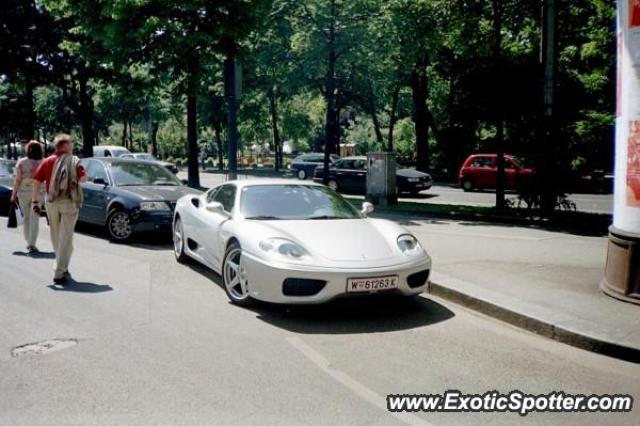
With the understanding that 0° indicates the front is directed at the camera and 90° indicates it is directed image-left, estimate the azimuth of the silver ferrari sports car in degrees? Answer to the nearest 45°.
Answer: approximately 315°

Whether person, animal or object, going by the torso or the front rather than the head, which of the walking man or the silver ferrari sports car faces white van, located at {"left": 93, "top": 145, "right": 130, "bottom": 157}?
the walking man

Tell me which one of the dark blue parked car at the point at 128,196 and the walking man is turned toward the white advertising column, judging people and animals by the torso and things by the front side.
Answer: the dark blue parked car

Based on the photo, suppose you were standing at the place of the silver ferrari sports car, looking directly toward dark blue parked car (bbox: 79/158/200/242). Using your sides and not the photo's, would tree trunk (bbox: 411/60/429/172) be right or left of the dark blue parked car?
right

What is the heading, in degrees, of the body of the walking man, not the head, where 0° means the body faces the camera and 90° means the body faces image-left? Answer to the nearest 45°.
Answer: approximately 180°

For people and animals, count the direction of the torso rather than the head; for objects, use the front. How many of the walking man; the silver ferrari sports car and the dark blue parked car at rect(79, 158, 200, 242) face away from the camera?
1

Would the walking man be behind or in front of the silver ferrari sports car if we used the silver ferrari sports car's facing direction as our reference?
behind

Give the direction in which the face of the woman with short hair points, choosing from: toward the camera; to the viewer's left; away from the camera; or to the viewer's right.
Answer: away from the camera

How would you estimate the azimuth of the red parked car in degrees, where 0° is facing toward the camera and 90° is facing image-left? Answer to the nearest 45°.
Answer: approximately 270°

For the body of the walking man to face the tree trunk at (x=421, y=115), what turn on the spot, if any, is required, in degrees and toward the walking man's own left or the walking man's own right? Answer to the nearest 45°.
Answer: approximately 45° to the walking man's own right

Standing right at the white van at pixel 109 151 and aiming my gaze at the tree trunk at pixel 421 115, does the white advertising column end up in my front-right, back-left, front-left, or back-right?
front-right

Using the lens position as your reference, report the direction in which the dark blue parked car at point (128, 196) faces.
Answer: facing the viewer and to the right of the viewer
